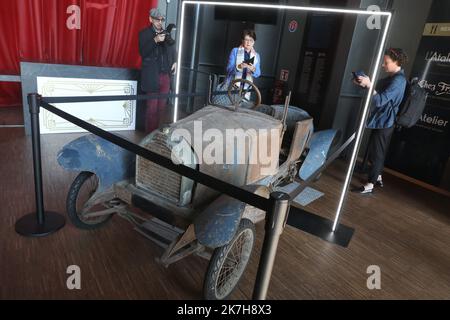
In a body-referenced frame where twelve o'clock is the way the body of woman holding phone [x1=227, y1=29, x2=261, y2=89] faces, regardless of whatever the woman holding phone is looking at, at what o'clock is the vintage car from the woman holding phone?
The vintage car is roughly at 12 o'clock from the woman holding phone.

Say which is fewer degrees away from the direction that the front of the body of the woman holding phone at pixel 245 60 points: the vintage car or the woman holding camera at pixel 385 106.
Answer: the vintage car

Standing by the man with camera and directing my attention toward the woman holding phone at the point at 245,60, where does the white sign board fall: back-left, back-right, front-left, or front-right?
back-right

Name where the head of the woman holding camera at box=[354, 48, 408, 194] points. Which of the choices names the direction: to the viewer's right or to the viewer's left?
to the viewer's left

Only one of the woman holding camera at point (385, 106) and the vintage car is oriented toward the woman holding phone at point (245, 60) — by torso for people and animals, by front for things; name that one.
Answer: the woman holding camera at point (385, 106)

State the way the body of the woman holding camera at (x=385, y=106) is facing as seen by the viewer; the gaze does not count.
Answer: to the viewer's left

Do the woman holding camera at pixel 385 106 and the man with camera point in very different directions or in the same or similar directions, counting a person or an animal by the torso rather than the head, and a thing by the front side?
very different directions

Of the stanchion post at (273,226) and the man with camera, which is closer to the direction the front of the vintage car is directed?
the stanchion post

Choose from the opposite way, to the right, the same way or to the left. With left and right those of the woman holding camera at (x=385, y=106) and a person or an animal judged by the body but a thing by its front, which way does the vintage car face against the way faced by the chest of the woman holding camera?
to the left

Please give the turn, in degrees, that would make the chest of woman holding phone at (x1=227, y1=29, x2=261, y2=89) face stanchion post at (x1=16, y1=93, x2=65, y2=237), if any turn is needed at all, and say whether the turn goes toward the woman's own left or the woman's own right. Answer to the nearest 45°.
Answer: approximately 45° to the woman's own right

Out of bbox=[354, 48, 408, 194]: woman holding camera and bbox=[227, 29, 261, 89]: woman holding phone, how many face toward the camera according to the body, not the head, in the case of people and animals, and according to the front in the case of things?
1
